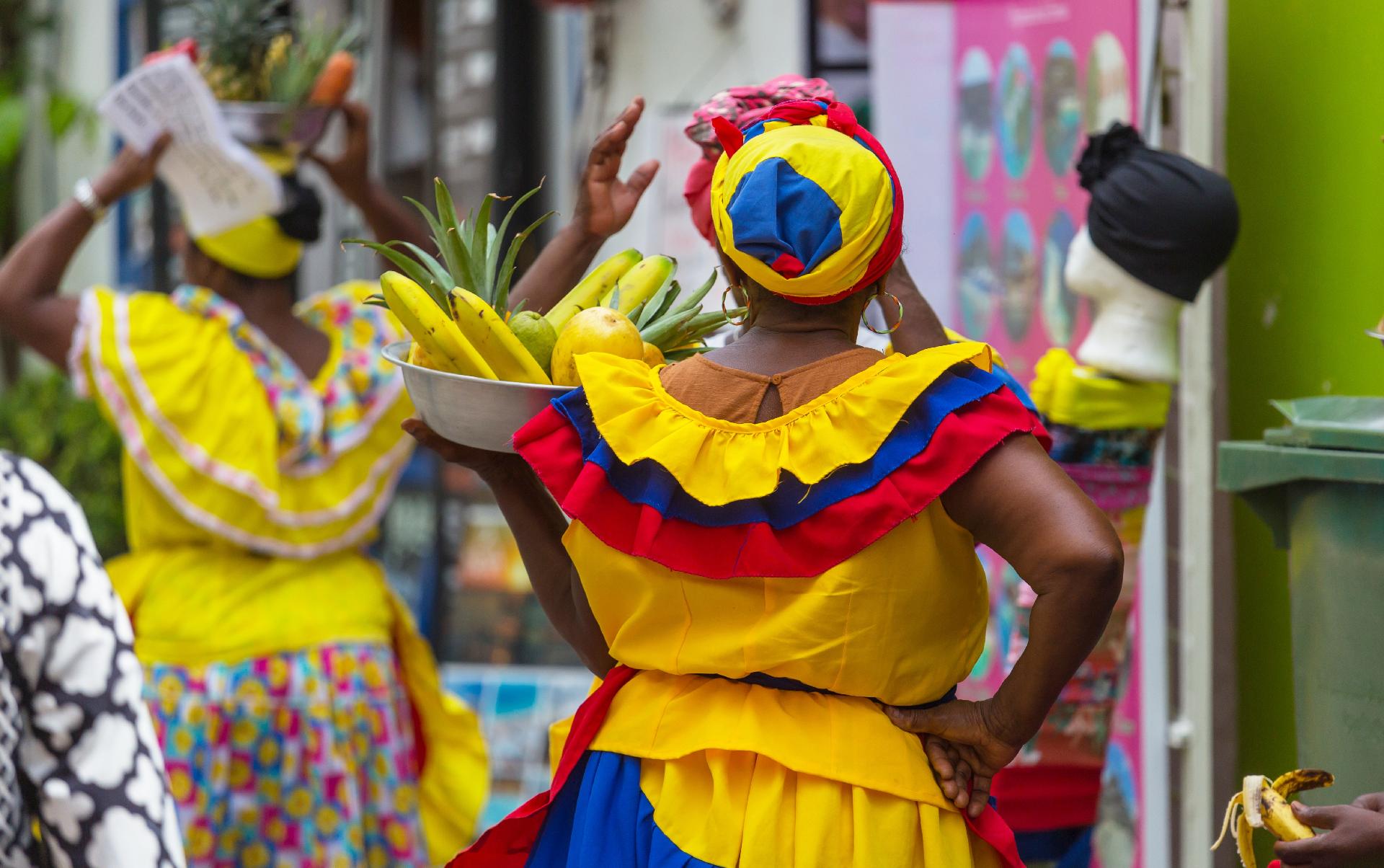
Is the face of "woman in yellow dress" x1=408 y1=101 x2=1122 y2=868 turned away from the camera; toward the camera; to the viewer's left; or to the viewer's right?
away from the camera

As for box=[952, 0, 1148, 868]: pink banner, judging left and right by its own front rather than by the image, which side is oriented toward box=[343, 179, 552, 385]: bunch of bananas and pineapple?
front

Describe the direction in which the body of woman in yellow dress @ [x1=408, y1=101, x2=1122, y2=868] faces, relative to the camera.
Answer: away from the camera

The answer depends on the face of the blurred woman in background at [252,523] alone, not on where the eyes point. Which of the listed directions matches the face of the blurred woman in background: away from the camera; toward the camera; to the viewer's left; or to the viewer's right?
away from the camera

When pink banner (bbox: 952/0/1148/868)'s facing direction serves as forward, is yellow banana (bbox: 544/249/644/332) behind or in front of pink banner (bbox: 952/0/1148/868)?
in front

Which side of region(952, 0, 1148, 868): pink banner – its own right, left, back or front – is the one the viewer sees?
front

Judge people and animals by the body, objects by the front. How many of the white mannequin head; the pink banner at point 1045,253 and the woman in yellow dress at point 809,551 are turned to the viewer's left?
1

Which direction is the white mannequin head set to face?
to the viewer's left

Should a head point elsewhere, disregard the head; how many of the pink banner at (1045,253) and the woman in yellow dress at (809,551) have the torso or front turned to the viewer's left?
0

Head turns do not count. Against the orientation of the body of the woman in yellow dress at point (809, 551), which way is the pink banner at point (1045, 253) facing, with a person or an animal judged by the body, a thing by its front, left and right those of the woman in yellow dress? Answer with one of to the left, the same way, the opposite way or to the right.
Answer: the opposite way

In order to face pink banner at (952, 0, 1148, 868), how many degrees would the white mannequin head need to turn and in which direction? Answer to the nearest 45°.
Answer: approximately 90° to its right

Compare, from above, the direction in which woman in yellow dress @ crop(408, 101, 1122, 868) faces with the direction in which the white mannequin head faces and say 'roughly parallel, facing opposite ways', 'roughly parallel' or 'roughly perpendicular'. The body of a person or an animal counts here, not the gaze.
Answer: roughly perpendicular

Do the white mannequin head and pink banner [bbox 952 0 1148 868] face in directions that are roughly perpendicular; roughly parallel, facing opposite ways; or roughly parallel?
roughly perpendicular
